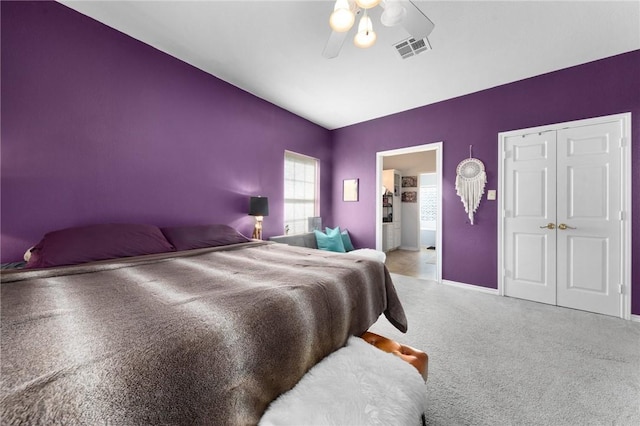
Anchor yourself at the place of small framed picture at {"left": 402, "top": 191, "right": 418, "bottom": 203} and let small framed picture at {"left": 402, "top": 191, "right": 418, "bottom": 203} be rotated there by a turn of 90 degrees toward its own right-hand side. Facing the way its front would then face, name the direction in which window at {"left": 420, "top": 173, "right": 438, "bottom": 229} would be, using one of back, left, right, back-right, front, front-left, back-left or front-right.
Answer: back-right

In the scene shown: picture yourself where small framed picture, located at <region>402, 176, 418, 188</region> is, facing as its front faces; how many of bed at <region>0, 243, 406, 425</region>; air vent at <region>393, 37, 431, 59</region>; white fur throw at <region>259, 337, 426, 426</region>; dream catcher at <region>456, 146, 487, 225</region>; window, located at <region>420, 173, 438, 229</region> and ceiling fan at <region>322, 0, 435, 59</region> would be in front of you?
5

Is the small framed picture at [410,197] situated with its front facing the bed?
yes

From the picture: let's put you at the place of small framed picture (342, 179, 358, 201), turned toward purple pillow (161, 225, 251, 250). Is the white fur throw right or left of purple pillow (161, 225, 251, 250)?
left

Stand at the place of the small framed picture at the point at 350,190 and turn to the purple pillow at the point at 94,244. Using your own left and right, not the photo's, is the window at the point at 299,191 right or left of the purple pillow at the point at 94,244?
right

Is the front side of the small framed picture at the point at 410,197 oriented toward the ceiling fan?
yes

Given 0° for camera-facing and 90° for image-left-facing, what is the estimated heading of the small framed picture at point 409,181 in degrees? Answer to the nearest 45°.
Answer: approximately 0°

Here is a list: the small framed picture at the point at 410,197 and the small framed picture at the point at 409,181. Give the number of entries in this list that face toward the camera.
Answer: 2

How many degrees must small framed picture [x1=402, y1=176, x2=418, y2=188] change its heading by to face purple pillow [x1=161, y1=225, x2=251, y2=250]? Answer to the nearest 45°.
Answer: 0° — it already faces it

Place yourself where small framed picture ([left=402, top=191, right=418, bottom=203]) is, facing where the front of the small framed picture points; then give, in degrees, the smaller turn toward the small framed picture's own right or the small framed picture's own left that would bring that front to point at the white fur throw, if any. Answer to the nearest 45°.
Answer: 0° — it already faces it

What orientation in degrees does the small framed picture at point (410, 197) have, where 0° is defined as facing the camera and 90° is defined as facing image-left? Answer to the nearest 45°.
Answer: approximately 0°
